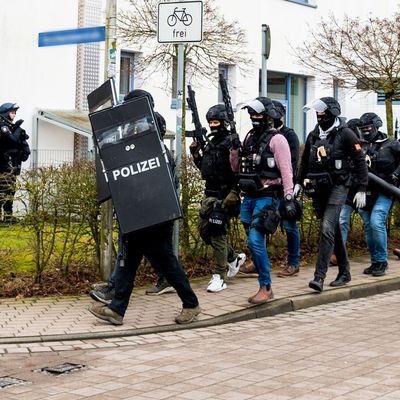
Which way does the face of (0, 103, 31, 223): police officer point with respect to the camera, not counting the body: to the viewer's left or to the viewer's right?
to the viewer's right

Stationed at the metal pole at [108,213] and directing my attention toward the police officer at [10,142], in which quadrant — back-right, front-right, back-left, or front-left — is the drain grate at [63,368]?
back-left

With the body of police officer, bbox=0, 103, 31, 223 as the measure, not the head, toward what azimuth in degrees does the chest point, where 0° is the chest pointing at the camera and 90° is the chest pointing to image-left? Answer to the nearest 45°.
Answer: approximately 270°

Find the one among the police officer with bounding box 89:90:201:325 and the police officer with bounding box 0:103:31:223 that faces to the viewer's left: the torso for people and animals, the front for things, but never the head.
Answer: the police officer with bounding box 89:90:201:325

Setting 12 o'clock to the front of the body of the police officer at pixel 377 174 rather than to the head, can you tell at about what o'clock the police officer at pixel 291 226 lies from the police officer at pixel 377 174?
the police officer at pixel 291 226 is roughly at 12 o'clock from the police officer at pixel 377 174.

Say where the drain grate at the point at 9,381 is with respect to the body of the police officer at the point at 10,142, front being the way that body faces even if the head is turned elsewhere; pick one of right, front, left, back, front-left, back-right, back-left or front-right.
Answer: right

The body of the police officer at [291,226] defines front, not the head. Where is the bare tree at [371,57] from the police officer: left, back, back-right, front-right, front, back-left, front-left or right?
back-right
